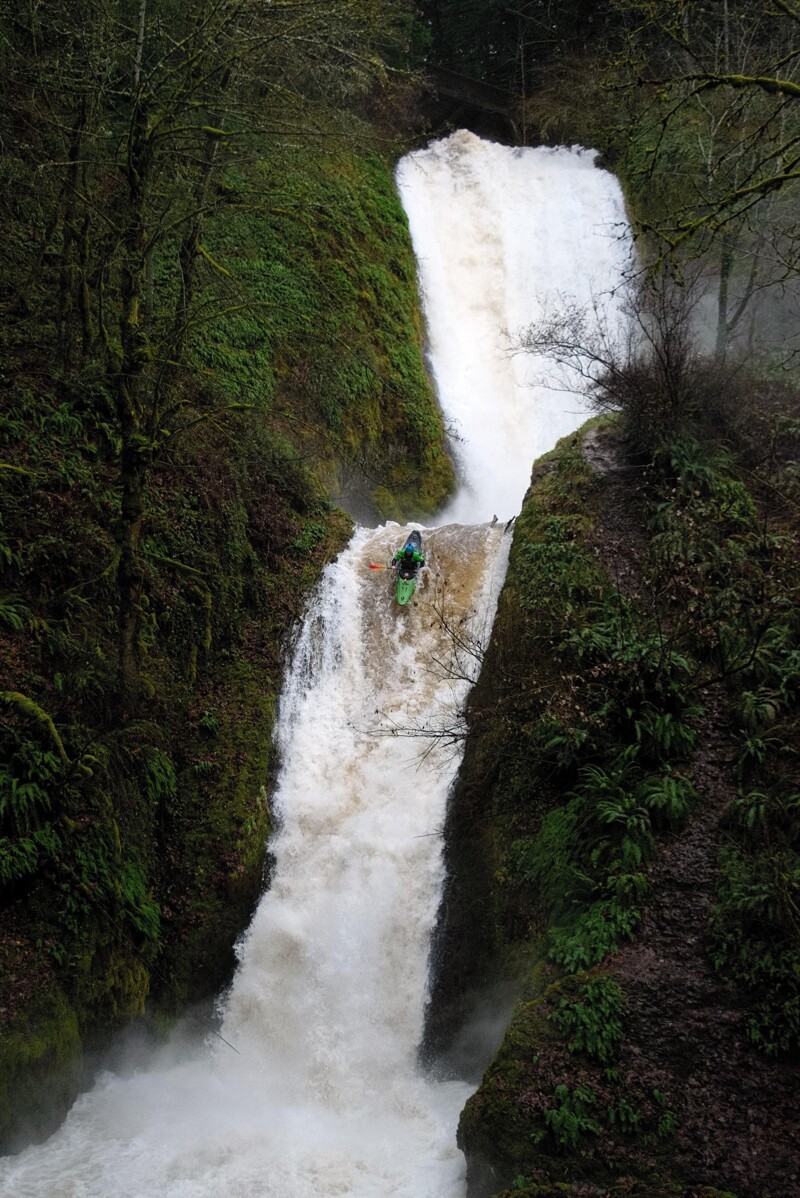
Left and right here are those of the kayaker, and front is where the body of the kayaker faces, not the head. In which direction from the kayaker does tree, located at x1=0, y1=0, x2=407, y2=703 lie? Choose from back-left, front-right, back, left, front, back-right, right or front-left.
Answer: front-right

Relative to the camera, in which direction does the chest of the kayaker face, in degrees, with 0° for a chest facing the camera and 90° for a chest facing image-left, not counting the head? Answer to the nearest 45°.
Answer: approximately 0°

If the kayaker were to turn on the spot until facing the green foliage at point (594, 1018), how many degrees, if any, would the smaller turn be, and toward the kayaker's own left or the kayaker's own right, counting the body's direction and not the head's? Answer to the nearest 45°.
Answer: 0° — they already face it

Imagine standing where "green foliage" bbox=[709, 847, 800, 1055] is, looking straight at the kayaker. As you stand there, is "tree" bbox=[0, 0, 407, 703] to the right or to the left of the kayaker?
left

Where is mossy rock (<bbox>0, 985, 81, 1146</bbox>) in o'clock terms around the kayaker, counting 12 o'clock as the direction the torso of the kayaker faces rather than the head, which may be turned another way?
The mossy rock is roughly at 1 o'clock from the kayaker.

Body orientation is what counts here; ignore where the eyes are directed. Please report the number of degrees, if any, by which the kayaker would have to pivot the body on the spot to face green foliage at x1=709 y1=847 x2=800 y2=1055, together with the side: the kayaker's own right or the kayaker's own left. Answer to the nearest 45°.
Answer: approximately 45° to the kayaker's own left
